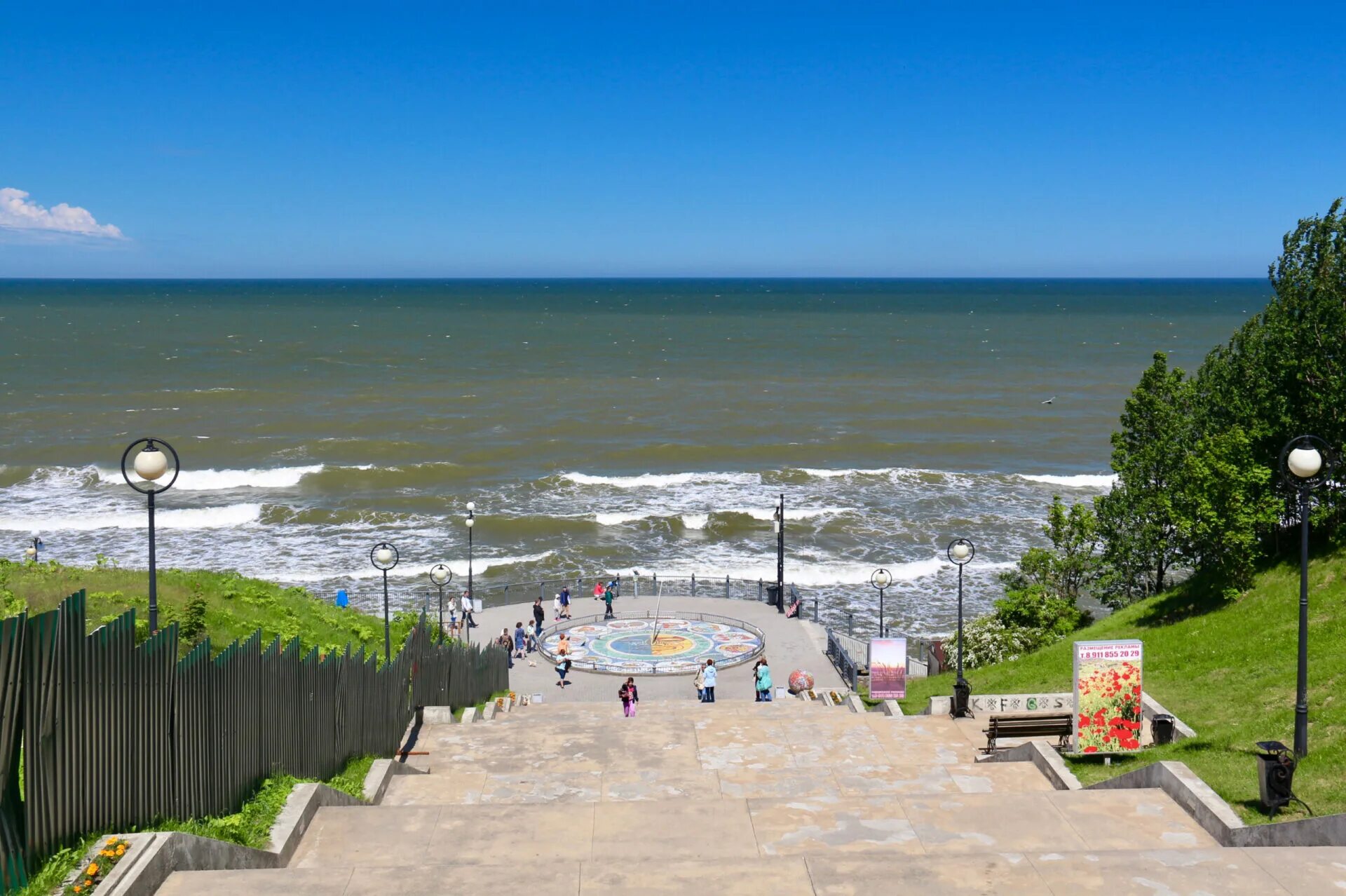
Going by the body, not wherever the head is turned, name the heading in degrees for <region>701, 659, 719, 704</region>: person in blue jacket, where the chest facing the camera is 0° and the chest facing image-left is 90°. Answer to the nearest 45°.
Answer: approximately 180°

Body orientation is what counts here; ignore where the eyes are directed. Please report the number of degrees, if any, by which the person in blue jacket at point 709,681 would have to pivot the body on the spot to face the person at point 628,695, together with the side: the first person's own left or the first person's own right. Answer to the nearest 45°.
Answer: approximately 135° to the first person's own left

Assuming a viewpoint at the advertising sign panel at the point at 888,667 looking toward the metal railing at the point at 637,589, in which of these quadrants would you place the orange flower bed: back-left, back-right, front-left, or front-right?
back-left

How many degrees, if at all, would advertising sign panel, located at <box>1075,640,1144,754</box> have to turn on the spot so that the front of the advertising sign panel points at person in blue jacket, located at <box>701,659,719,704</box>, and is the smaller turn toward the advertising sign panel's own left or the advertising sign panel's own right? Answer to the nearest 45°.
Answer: approximately 135° to the advertising sign panel's own right

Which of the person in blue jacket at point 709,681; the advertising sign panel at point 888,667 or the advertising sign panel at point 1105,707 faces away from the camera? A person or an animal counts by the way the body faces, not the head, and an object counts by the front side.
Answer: the person in blue jacket

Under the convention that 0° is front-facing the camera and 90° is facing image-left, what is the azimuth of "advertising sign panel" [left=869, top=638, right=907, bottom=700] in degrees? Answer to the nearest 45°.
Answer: approximately 0°

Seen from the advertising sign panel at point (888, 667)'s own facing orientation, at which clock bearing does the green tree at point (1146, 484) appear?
The green tree is roughly at 7 o'clock from the advertising sign panel.

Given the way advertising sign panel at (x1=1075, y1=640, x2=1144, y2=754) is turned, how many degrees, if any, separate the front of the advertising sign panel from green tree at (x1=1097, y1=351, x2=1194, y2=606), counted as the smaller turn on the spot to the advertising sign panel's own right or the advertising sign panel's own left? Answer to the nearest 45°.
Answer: approximately 180°

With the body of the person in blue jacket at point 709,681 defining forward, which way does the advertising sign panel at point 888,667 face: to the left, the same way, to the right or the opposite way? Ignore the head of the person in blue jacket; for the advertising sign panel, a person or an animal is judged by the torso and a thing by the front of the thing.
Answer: the opposite way

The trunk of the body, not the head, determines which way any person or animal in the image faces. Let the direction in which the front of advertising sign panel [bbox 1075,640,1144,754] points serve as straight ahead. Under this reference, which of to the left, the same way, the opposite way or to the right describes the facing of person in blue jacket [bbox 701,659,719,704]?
the opposite way

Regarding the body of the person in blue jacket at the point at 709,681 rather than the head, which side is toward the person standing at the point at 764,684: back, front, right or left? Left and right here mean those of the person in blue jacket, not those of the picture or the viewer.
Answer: right
